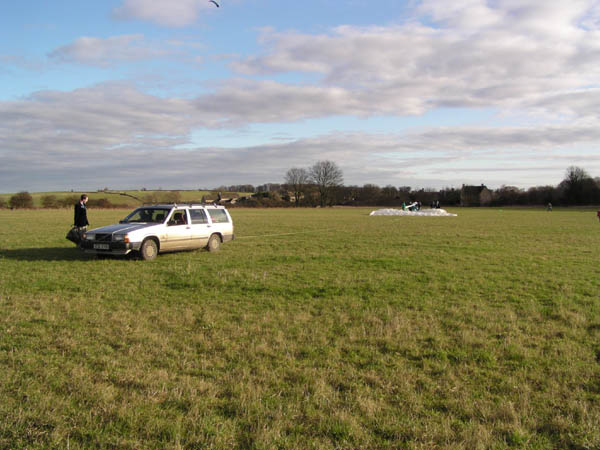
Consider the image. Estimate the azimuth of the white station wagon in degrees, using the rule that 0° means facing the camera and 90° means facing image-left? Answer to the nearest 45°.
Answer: approximately 45°

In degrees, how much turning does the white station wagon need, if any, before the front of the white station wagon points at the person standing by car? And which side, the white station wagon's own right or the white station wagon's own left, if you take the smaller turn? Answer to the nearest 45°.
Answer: approximately 90° to the white station wagon's own right
